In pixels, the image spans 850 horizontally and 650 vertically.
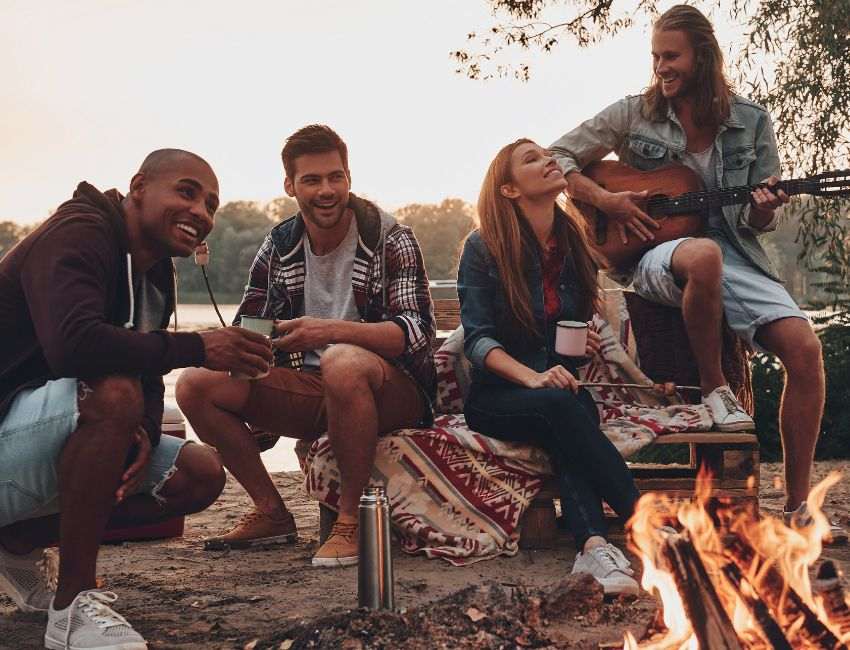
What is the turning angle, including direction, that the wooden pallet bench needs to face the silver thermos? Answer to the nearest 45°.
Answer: approximately 45° to its right

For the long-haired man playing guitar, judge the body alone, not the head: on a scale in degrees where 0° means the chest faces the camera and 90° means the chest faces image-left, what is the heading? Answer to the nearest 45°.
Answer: approximately 0°

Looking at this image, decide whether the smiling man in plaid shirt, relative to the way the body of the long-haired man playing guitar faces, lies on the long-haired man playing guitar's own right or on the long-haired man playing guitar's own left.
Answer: on the long-haired man playing guitar's own right

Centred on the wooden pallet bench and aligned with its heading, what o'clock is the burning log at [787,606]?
The burning log is roughly at 12 o'clock from the wooden pallet bench.

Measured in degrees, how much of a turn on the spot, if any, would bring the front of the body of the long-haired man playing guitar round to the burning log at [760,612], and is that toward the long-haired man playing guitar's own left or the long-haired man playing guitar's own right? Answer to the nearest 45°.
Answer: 0° — they already face it

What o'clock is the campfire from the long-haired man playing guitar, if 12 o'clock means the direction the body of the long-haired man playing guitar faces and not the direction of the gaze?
The campfire is roughly at 12 o'clock from the long-haired man playing guitar.

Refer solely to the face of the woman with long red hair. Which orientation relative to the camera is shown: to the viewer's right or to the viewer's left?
to the viewer's right

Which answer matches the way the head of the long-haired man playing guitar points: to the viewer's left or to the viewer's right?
to the viewer's left

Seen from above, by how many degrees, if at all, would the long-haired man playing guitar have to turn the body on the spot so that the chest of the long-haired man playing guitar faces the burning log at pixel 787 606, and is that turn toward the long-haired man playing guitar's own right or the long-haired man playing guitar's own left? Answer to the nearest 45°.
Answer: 0° — they already face it

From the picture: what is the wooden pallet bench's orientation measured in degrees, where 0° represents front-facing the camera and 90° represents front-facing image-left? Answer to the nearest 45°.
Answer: approximately 0°

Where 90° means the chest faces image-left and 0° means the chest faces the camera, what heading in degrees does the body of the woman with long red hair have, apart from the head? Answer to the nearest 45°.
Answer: approximately 315°
